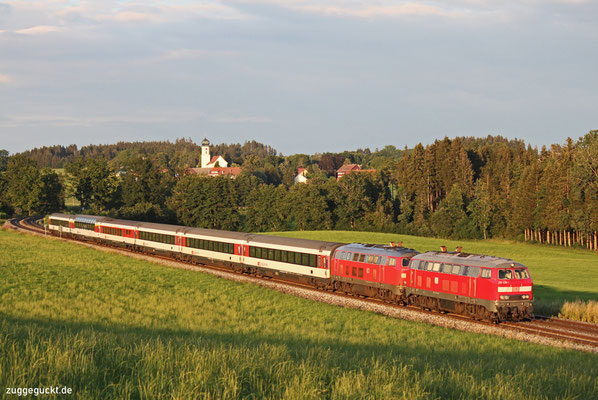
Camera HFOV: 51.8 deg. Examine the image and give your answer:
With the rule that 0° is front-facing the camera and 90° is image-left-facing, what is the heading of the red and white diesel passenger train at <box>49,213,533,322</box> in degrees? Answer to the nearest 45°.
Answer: approximately 315°
